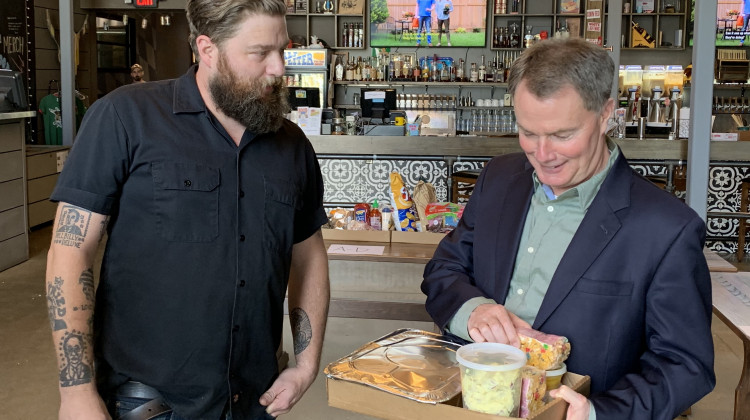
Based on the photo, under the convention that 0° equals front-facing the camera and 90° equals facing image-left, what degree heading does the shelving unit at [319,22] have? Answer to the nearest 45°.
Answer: approximately 0°

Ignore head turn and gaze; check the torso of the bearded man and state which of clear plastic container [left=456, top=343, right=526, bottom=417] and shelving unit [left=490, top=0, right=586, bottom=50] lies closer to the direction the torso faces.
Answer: the clear plastic container

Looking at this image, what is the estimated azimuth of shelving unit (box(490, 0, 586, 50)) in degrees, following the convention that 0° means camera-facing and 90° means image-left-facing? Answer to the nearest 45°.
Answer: approximately 0°

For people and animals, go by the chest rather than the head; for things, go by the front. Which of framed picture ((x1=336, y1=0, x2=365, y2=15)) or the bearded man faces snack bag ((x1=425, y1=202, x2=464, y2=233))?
the framed picture
